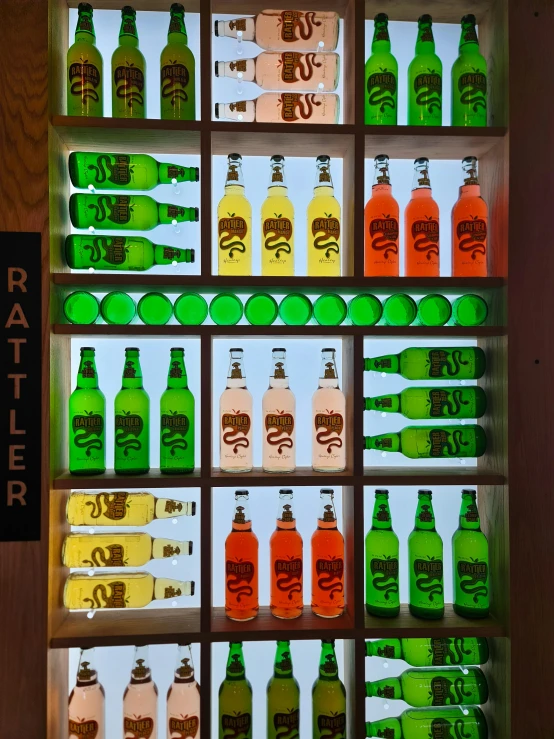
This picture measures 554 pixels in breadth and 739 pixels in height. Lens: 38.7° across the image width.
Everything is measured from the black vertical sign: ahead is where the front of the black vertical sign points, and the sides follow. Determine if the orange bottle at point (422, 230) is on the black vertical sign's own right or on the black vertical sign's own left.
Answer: on the black vertical sign's own left

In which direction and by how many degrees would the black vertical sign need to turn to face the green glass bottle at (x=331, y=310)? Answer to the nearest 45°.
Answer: approximately 90° to its left

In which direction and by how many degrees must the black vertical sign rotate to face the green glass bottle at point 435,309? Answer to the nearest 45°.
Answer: approximately 90° to its left

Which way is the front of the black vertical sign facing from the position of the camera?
facing the viewer
